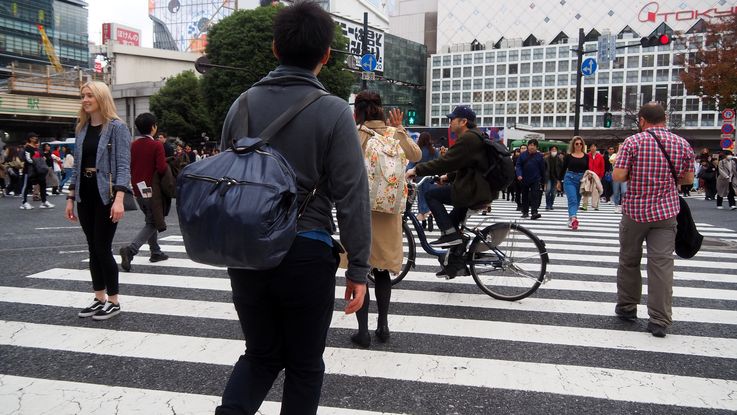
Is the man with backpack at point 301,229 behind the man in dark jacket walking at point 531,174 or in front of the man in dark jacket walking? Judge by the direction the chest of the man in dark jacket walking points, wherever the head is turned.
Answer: in front

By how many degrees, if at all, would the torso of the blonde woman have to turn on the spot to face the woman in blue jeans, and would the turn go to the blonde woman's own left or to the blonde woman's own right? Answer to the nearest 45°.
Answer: approximately 180°

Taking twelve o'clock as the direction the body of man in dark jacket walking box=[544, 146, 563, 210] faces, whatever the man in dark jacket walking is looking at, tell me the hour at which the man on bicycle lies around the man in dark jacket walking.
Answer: The man on bicycle is roughly at 12 o'clock from the man in dark jacket walking.

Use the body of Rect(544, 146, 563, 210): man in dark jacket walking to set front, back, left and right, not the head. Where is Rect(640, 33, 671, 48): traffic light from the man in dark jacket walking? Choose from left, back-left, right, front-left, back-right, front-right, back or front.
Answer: back-left

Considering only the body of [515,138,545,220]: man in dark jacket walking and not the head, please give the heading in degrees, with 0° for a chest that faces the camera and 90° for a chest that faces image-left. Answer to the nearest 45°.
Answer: approximately 0°

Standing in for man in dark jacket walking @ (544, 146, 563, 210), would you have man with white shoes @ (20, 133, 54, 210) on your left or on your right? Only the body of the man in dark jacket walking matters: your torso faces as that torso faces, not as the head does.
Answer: on your right

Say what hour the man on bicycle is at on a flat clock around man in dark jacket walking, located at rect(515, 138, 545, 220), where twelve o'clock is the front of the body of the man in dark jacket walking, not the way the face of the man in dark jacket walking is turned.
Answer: The man on bicycle is roughly at 12 o'clock from the man in dark jacket walking.
